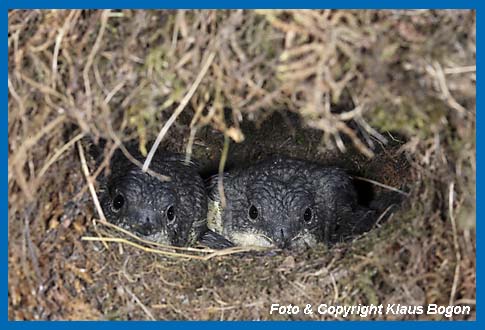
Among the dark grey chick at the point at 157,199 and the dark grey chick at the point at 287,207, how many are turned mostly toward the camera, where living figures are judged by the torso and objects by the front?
2

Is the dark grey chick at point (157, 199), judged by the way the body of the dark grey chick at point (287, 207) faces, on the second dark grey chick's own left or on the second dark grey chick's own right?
on the second dark grey chick's own right

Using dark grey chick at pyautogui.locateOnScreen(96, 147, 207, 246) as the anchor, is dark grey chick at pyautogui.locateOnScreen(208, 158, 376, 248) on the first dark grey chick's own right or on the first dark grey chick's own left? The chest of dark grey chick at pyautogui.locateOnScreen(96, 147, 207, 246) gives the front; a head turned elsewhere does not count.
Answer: on the first dark grey chick's own left

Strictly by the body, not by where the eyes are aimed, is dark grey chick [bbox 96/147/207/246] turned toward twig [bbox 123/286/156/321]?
yes

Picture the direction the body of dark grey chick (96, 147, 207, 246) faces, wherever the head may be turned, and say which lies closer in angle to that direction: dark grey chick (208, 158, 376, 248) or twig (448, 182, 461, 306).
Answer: the twig

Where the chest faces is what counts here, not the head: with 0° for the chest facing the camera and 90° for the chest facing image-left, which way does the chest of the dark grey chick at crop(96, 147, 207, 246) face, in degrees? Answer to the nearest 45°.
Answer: approximately 0°

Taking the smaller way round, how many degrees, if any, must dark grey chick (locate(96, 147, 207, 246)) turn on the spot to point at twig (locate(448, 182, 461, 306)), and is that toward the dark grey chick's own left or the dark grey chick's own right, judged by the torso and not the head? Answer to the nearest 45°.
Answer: approximately 45° to the dark grey chick's own left
